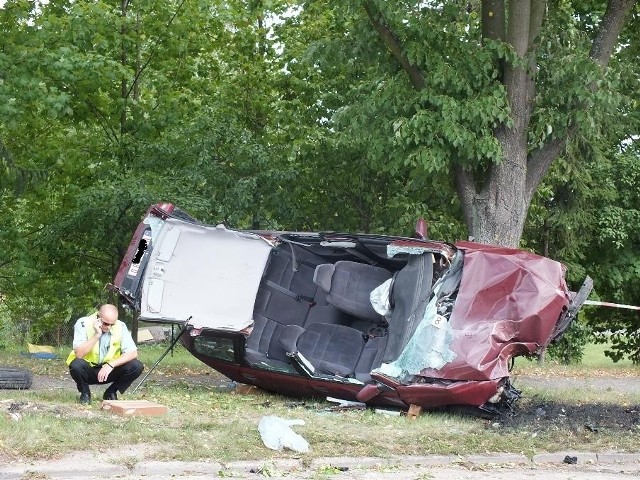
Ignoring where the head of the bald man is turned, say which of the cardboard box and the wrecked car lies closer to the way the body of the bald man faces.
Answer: the cardboard box

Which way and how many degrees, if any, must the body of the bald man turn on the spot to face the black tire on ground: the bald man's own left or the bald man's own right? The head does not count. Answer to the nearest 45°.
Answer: approximately 135° to the bald man's own right

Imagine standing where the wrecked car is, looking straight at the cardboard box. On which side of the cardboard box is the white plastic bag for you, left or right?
left

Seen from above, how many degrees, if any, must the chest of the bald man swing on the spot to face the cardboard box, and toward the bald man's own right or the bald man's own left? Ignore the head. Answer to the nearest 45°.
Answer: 0° — they already face it

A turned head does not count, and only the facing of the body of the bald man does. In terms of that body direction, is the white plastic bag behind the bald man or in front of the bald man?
in front

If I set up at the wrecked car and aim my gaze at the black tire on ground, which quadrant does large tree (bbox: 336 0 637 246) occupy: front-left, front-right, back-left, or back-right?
back-right

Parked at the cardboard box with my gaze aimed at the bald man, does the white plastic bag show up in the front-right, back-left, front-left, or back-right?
back-right

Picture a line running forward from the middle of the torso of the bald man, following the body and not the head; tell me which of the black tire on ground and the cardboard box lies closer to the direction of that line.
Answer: the cardboard box

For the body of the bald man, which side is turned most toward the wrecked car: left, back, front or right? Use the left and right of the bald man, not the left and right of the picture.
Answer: left

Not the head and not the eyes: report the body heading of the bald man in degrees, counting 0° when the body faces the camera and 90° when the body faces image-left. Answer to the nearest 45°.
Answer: approximately 0°

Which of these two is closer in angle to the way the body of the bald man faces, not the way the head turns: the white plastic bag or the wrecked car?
the white plastic bag

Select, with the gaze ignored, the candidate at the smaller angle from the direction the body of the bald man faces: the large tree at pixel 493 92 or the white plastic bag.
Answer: the white plastic bag

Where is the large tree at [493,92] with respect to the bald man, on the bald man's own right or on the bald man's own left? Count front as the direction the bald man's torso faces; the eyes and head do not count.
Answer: on the bald man's own left
